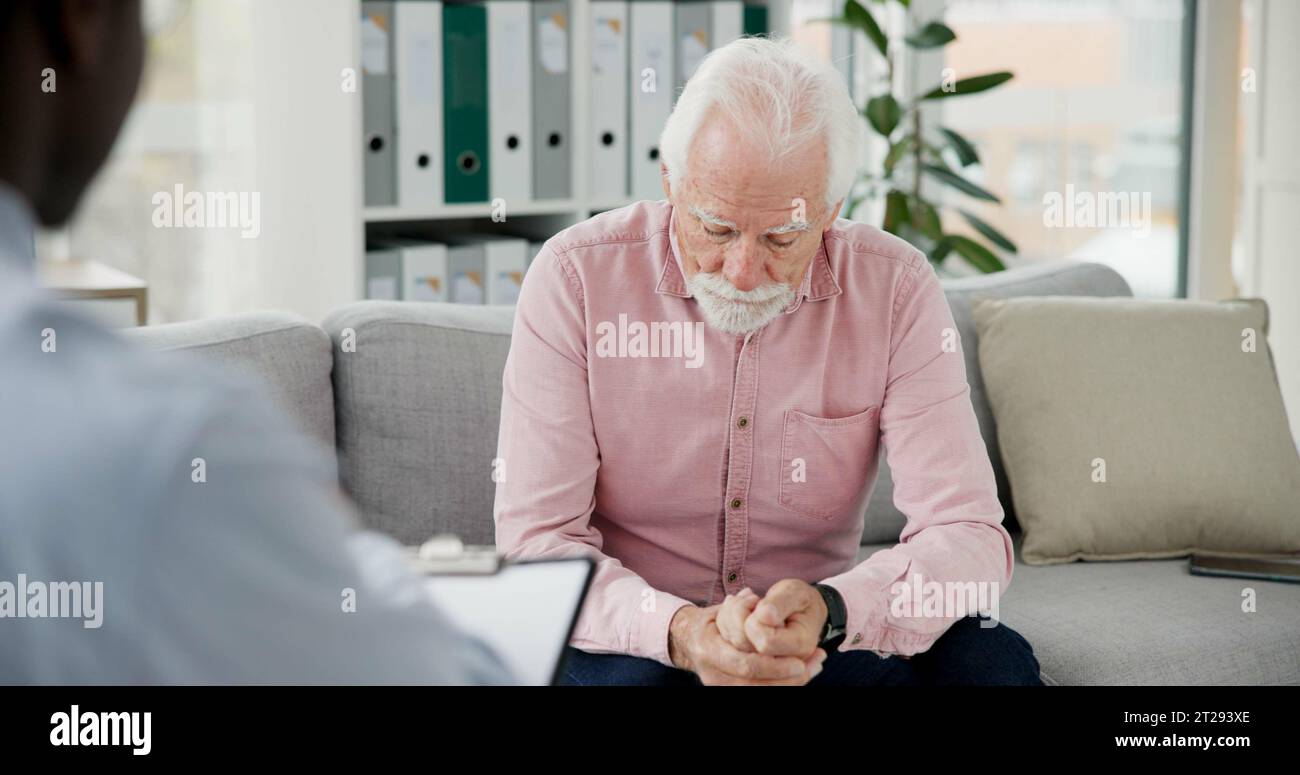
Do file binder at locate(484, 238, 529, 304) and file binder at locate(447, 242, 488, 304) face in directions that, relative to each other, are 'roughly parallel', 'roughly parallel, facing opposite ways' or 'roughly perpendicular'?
roughly parallel

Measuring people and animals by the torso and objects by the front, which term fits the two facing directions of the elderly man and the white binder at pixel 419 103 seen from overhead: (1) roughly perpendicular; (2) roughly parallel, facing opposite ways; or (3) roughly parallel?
roughly parallel

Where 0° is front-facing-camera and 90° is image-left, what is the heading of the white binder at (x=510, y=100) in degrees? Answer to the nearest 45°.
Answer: approximately 0°

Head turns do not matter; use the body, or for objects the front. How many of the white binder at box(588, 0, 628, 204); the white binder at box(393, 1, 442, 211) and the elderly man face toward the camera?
3

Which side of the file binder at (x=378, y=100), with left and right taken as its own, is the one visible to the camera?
front

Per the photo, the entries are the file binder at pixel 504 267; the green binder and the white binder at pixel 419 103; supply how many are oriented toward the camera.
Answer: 3

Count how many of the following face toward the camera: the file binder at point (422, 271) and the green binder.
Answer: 2

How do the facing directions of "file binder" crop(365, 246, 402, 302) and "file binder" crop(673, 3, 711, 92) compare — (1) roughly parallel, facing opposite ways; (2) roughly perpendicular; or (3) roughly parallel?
roughly parallel

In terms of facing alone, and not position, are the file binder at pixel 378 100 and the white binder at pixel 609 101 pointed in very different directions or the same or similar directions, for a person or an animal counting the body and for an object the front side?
same or similar directions

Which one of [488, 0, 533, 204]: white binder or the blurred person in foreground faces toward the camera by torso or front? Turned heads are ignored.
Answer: the white binder

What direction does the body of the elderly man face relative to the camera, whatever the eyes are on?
toward the camera

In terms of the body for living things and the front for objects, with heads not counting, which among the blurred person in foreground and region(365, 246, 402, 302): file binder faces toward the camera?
the file binder

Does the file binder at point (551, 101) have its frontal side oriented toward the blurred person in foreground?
yes

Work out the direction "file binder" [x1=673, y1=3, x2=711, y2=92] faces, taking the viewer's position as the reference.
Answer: facing the viewer

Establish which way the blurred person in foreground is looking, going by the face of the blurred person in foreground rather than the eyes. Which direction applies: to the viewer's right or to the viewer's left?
to the viewer's right

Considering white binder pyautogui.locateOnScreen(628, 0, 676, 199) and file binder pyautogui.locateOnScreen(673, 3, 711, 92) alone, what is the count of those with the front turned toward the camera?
2

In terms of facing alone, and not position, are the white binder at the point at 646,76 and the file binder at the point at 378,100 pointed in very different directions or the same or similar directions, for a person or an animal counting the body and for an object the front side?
same or similar directions
